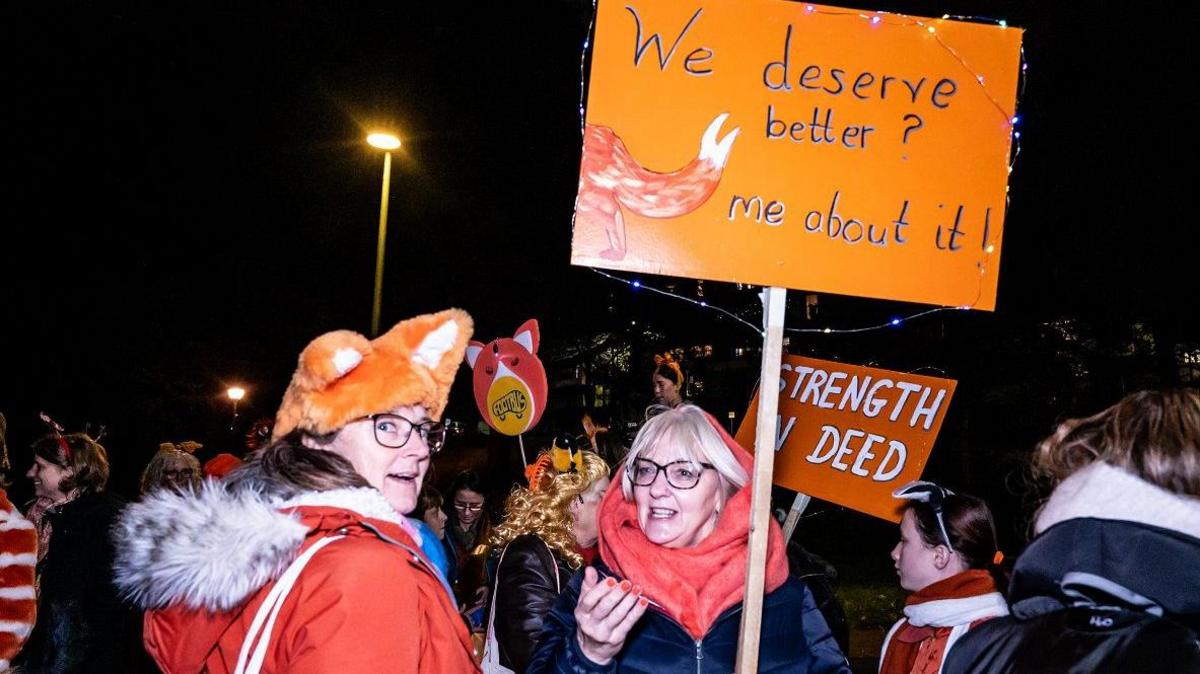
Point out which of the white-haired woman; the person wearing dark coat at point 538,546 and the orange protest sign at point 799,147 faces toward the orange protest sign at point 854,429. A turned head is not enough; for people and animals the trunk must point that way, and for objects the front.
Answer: the person wearing dark coat

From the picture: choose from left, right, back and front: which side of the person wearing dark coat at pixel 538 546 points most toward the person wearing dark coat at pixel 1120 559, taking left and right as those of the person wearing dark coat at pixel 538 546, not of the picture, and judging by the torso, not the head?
right

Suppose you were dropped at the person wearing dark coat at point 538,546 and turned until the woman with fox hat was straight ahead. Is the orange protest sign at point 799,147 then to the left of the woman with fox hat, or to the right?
left

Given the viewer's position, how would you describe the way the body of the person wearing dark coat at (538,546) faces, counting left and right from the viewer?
facing to the right of the viewer

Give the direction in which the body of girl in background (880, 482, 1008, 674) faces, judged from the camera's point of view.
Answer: to the viewer's left

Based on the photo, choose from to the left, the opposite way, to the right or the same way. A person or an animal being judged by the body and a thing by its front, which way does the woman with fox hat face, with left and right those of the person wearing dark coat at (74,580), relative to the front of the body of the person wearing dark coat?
the opposite way

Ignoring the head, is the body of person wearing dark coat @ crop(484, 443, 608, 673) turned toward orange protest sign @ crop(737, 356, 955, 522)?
yes

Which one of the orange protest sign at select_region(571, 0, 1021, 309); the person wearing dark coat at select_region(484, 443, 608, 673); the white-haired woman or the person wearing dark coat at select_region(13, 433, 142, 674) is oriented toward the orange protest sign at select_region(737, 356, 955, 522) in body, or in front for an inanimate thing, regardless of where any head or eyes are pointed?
the person wearing dark coat at select_region(484, 443, 608, 673)

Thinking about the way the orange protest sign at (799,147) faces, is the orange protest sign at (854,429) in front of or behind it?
behind

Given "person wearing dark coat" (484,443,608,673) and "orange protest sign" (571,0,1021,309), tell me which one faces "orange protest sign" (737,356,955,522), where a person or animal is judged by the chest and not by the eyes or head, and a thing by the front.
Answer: the person wearing dark coat
